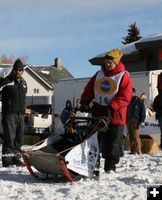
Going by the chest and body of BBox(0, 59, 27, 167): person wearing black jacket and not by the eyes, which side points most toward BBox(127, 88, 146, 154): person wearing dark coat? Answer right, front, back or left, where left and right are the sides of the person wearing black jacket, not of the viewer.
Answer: left

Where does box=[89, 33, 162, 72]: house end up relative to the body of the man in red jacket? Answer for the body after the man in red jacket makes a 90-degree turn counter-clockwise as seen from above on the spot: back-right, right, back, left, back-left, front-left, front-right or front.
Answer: back-left

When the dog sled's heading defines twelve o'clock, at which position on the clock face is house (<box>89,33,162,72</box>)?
The house is roughly at 5 o'clock from the dog sled.

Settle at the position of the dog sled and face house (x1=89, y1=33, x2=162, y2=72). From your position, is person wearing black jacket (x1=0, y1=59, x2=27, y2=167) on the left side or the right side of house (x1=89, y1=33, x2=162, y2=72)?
left

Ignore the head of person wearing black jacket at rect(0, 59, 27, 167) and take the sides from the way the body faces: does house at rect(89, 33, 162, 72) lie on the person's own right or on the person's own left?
on the person's own left

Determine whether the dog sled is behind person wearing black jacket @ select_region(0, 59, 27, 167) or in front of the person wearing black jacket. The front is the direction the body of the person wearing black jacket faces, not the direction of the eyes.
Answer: in front
